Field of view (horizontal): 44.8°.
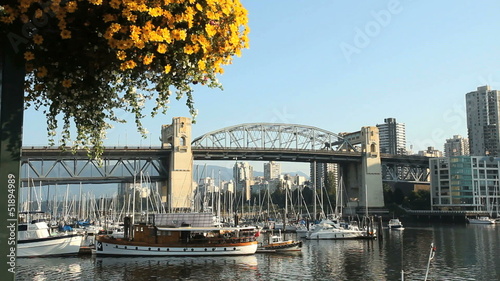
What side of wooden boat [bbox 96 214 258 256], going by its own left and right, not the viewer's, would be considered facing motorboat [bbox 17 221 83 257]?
front

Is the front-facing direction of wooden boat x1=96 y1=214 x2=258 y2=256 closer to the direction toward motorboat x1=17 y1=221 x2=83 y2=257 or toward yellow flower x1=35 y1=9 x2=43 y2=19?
the motorboat

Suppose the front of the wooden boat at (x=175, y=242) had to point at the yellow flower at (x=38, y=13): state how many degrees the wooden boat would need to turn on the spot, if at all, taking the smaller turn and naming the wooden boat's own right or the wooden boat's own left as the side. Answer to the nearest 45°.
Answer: approximately 90° to the wooden boat's own left

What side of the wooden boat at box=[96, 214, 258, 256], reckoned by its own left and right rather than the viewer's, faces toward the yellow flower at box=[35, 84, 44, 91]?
left

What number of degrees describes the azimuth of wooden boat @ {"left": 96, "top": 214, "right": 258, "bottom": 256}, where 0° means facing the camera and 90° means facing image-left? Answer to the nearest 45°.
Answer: approximately 90°
